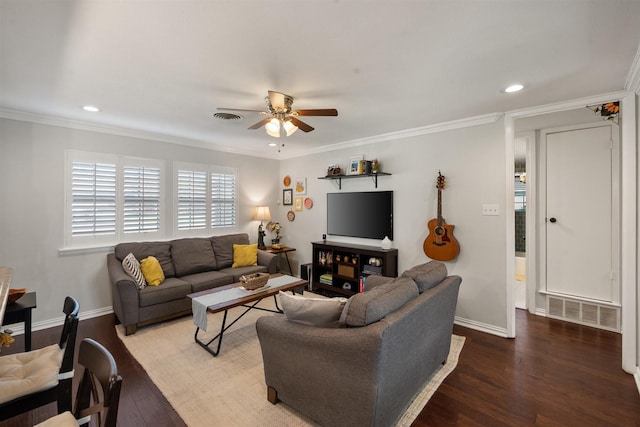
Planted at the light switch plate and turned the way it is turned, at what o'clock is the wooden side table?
The wooden side table is roughly at 3 o'clock from the light switch plate.

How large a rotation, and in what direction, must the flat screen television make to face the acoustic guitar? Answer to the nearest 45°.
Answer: approximately 90° to its left

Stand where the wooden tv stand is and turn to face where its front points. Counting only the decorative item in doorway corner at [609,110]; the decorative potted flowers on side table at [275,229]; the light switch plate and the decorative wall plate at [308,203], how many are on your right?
2

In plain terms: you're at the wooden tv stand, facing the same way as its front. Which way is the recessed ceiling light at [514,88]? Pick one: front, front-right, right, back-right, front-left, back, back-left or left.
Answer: left

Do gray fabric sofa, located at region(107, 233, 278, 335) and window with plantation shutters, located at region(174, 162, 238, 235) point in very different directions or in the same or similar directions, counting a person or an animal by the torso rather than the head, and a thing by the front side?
same or similar directions

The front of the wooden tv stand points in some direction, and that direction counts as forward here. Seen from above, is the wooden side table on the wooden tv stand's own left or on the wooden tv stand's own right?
on the wooden tv stand's own right

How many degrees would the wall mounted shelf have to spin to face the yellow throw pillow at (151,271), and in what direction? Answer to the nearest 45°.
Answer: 0° — it already faces it

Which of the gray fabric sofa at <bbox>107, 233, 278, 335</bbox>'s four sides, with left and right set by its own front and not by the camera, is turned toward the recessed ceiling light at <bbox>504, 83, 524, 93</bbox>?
front

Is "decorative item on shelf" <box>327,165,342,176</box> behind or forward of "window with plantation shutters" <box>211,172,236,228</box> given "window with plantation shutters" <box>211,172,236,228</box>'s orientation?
forward

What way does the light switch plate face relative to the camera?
toward the camera

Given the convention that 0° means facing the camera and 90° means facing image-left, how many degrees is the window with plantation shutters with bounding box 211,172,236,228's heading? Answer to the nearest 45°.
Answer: approximately 315°

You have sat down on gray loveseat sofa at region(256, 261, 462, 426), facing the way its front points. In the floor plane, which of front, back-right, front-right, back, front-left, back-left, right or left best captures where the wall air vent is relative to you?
right

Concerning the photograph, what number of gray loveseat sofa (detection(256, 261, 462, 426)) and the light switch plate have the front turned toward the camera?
1

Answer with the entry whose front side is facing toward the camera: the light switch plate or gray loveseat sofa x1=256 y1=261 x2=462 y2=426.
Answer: the light switch plate

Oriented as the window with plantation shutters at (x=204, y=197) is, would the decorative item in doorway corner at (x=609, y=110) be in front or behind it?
in front

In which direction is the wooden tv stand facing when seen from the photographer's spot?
facing the viewer and to the left of the viewer

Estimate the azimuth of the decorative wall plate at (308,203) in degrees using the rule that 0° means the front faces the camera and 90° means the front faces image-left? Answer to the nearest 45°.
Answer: approximately 45°
